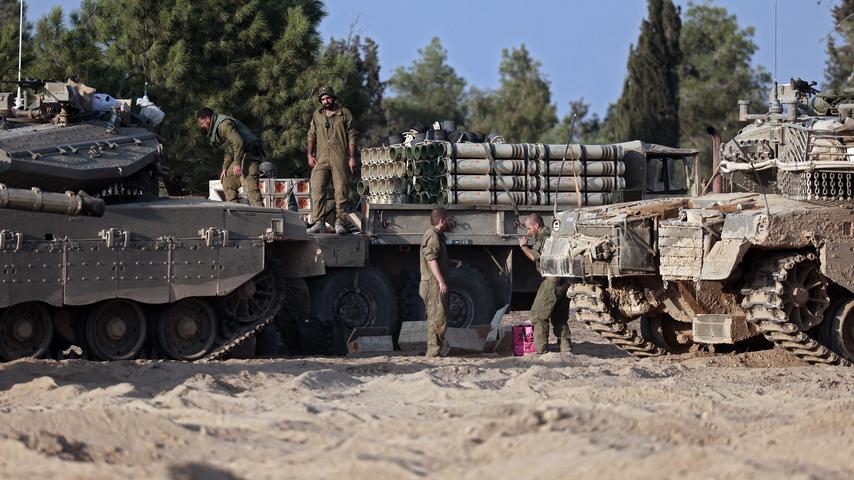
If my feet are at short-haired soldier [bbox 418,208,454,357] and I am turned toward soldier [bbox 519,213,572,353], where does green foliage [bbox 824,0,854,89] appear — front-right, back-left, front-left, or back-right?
front-left

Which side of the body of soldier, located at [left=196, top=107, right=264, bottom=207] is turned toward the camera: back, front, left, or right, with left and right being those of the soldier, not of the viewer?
left

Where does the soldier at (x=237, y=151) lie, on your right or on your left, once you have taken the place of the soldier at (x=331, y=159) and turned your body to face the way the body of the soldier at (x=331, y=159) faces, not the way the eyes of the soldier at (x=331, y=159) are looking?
on your right

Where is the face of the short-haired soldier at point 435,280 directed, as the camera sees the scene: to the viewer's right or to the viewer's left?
to the viewer's right

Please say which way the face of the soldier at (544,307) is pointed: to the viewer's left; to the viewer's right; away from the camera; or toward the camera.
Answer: to the viewer's left

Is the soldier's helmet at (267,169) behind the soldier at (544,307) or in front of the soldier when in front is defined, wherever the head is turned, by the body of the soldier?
in front

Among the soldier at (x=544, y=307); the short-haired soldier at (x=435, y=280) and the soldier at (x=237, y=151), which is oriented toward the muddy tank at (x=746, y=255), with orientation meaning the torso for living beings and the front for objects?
the short-haired soldier

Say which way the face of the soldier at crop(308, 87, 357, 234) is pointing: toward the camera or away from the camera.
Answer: toward the camera

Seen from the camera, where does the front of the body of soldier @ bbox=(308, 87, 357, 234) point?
toward the camera

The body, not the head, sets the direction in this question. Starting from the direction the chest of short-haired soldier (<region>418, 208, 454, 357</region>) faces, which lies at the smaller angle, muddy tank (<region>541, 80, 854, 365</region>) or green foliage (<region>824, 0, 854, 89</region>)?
the muddy tank

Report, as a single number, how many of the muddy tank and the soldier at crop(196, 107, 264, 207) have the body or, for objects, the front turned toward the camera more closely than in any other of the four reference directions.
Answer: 0

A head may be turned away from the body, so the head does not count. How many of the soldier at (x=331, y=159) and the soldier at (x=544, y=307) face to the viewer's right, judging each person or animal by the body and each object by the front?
0

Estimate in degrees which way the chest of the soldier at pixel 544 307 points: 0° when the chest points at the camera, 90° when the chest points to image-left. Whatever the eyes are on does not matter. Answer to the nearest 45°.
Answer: approximately 90°
